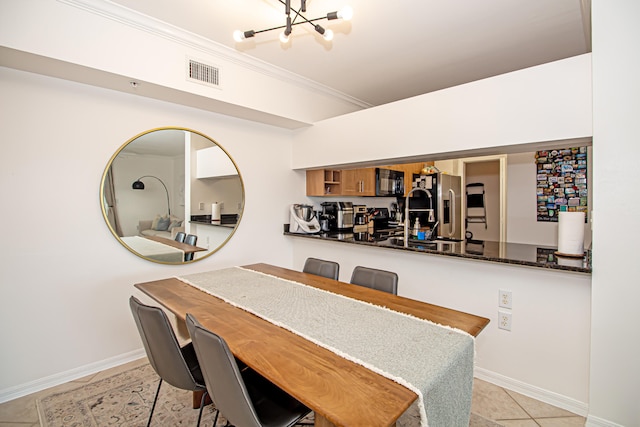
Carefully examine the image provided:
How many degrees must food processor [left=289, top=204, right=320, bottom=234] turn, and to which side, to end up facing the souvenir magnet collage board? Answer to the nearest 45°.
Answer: approximately 45° to its left

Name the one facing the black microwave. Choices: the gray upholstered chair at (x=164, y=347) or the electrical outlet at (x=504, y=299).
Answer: the gray upholstered chair

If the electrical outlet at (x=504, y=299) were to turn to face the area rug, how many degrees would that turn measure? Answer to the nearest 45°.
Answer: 0° — it already faces it

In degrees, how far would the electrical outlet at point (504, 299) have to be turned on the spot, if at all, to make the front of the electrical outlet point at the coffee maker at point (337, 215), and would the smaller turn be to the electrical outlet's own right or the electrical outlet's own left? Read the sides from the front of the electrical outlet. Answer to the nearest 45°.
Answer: approximately 90° to the electrical outlet's own right

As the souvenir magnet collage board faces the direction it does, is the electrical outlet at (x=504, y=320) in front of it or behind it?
in front

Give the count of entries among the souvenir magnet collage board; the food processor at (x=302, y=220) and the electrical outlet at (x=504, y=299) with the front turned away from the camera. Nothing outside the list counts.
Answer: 0

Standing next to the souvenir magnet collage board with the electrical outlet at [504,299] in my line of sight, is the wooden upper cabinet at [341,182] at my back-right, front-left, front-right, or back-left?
front-right

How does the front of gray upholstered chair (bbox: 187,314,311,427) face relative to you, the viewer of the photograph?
facing away from the viewer and to the right of the viewer

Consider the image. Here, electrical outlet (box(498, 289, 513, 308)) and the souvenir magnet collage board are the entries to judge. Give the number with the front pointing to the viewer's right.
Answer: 0

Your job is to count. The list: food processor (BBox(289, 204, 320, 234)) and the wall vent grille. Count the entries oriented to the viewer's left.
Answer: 0

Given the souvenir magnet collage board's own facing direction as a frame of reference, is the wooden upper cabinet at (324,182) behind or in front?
in front

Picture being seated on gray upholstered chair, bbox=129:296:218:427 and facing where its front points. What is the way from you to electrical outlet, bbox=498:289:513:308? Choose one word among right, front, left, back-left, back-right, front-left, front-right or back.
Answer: front-right

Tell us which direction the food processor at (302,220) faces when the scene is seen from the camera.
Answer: facing the viewer and to the right of the viewer
